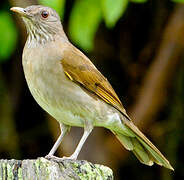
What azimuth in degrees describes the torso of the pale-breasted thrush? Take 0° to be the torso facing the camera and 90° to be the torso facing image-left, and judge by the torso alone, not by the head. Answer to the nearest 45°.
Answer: approximately 90°

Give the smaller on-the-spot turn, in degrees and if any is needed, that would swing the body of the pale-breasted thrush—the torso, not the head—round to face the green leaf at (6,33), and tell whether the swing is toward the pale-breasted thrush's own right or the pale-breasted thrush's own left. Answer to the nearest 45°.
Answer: approximately 45° to the pale-breasted thrush's own right

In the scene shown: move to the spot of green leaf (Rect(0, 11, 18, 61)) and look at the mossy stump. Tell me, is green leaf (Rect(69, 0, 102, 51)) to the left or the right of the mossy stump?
left
